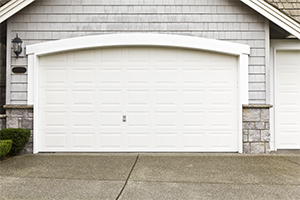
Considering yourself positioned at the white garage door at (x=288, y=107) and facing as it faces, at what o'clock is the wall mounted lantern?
The wall mounted lantern is roughly at 2 o'clock from the white garage door.

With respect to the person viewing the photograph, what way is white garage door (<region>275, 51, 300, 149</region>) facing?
facing the viewer
